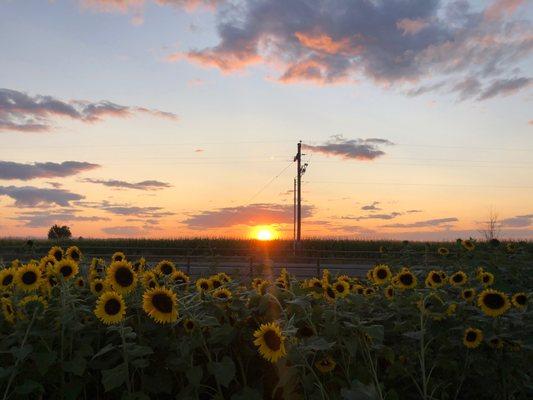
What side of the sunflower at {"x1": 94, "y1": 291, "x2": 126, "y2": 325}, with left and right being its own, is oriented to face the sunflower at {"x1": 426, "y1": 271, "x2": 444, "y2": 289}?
left

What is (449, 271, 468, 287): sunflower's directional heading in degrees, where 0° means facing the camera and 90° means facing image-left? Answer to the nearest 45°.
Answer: approximately 0°

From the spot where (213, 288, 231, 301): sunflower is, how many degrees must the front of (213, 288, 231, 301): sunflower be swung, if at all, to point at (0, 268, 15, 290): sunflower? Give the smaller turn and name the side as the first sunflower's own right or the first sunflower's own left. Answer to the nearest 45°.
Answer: approximately 90° to the first sunflower's own right

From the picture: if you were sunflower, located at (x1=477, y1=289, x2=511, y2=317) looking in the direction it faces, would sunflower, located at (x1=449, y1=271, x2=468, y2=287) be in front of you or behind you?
behind

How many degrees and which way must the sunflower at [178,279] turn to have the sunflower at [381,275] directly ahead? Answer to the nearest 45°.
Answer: approximately 90° to its left

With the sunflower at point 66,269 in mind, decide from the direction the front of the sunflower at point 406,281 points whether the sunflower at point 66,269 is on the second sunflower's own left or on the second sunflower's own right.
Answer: on the second sunflower's own right

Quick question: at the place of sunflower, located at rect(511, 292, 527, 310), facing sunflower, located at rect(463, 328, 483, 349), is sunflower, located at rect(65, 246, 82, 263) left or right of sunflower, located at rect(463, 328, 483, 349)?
right

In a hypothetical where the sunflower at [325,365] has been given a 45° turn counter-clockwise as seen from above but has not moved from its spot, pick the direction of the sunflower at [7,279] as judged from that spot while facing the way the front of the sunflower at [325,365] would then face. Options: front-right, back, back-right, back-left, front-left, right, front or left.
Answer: back-right

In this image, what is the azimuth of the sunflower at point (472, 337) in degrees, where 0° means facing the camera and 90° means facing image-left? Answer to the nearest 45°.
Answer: approximately 0°
